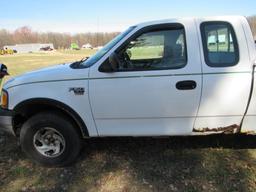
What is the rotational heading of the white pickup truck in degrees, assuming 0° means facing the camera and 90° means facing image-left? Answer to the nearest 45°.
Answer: approximately 90°
